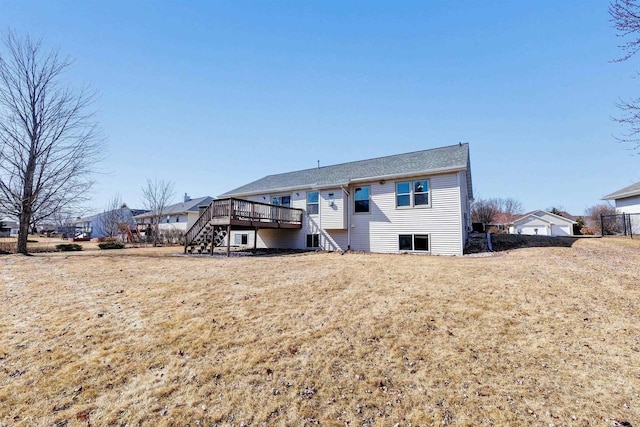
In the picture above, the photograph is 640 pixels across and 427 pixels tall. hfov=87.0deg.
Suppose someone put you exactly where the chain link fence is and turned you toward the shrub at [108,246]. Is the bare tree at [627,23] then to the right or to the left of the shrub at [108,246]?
left

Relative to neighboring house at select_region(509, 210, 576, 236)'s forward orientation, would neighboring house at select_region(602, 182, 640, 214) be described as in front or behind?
in front

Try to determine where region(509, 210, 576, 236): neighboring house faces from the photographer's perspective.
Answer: facing the viewer

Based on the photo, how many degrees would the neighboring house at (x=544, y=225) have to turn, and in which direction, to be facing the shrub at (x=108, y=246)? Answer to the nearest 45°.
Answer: approximately 45° to its right

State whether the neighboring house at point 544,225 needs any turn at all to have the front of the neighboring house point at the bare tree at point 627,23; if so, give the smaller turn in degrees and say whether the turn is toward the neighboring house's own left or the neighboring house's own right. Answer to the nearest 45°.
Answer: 0° — it already faces it

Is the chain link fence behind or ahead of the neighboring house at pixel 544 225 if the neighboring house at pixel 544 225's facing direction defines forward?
ahead

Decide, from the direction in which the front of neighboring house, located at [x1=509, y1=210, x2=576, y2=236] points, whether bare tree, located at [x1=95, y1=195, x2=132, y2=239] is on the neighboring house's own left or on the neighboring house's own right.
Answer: on the neighboring house's own right
